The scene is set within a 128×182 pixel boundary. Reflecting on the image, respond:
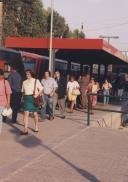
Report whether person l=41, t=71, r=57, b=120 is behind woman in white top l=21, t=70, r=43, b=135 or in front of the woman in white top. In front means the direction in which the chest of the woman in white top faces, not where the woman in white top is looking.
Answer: behind

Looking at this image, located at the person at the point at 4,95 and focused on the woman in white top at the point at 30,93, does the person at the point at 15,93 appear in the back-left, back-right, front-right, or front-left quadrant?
front-left

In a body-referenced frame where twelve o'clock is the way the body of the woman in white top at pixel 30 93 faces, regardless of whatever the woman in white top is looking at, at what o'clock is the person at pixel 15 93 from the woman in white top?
The person is roughly at 4 o'clock from the woman in white top.

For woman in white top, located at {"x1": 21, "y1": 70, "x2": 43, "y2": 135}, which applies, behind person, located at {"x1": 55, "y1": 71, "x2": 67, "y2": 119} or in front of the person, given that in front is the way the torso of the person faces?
in front

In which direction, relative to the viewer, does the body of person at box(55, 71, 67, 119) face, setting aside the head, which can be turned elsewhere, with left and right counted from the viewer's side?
facing the viewer and to the left of the viewer

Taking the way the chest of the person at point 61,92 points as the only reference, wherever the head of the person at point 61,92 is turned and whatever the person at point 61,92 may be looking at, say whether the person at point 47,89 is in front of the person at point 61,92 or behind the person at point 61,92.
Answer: in front

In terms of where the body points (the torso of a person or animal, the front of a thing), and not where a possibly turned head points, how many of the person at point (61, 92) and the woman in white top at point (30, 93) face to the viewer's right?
0
